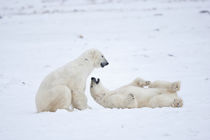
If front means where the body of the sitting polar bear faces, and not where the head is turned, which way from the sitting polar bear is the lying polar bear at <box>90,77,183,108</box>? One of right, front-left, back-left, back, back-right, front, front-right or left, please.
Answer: front

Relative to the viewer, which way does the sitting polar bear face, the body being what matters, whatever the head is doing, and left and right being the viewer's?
facing to the right of the viewer

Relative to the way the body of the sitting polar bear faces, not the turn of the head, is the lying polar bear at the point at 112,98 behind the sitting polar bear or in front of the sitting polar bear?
in front
